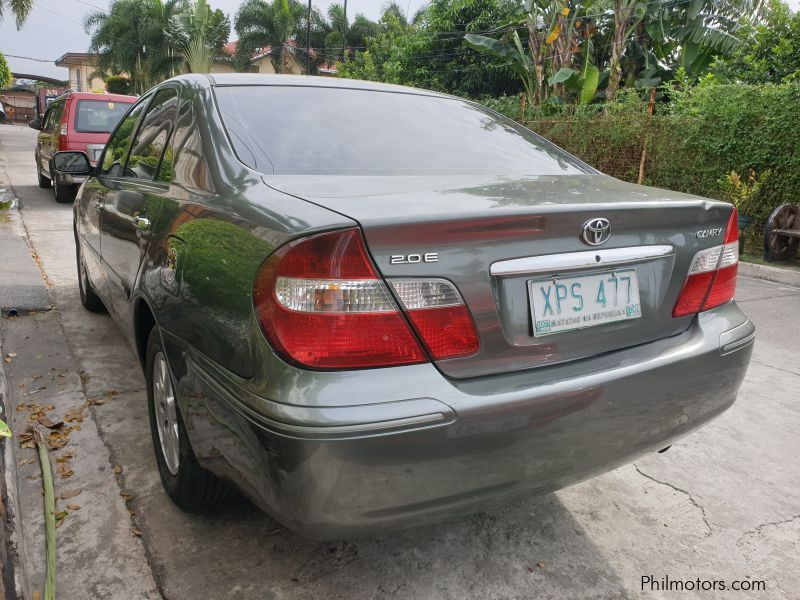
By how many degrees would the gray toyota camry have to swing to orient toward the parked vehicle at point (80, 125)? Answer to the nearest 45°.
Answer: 0° — it already faces it

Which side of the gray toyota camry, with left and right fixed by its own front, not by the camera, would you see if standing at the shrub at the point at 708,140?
right

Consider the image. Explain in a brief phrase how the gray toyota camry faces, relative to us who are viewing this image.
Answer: facing away from the viewer and to the left of the viewer

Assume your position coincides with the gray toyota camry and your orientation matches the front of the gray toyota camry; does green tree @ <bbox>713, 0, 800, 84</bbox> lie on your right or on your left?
on your right

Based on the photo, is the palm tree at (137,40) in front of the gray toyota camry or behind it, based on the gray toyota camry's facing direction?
in front

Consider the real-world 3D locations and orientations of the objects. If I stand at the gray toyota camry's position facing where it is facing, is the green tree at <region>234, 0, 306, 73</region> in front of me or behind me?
in front
